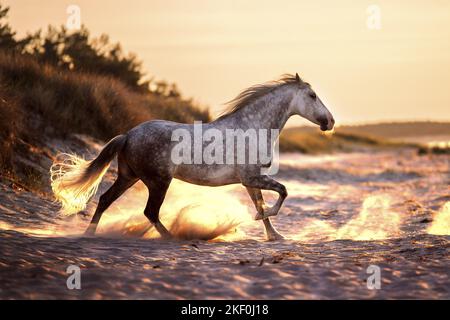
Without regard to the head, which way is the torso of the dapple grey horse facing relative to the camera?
to the viewer's right
